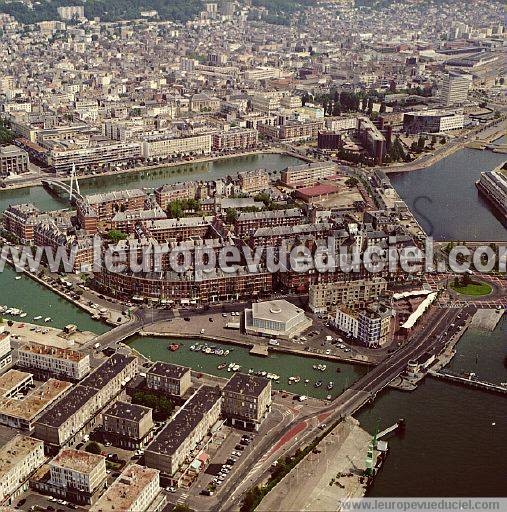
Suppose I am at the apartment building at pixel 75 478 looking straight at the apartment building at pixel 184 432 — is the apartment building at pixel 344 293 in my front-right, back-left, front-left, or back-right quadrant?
front-left

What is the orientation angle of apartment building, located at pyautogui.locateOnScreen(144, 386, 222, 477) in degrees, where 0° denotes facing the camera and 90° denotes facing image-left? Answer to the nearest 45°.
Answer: approximately 315°

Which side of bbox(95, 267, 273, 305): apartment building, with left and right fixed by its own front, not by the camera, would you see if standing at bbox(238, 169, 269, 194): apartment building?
back

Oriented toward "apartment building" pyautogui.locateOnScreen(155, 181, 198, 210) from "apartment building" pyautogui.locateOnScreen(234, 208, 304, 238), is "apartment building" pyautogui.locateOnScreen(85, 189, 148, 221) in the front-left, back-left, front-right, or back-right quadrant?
front-left

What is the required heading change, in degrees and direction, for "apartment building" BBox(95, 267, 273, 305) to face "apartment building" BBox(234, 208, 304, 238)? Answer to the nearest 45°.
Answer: approximately 135° to its left

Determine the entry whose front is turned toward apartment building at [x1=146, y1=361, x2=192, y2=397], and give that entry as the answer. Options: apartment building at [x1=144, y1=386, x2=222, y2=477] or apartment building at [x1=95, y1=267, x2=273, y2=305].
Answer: apartment building at [x1=95, y1=267, x2=273, y2=305]

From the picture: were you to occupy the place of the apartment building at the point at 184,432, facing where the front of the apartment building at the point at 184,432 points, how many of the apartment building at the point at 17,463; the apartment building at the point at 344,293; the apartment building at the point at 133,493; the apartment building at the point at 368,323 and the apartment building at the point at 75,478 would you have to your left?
2

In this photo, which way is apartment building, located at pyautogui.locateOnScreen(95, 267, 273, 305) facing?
toward the camera

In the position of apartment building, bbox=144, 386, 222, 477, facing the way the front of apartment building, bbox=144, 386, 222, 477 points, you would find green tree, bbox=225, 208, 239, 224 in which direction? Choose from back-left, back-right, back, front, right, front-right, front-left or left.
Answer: back-left

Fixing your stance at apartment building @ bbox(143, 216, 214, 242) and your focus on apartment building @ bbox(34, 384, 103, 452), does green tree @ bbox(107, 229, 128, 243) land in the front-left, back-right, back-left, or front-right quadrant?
front-right

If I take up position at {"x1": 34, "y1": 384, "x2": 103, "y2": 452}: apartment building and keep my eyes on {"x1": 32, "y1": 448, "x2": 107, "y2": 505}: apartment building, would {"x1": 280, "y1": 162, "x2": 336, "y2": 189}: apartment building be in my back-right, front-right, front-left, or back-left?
back-left

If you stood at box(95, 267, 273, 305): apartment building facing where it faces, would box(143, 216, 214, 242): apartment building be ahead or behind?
behind

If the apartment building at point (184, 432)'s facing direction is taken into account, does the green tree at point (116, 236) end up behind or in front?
behind

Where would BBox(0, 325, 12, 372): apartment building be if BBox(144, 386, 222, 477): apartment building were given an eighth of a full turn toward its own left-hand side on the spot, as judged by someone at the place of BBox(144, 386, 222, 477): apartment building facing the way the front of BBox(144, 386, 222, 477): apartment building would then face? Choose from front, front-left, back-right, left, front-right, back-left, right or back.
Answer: back-left

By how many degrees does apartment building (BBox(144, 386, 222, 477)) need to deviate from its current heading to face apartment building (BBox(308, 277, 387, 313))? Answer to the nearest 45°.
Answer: approximately 90° to its left

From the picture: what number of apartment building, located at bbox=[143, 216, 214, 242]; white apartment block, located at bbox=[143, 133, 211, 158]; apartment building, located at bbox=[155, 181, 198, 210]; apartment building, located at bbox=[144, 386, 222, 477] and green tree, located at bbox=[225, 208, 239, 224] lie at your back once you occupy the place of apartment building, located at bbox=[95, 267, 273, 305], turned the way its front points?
4

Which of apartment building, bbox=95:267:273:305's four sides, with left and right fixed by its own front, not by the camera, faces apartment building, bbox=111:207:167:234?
back

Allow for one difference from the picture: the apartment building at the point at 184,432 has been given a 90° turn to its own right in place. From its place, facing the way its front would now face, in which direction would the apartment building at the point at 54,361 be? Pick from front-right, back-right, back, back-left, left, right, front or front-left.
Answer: right

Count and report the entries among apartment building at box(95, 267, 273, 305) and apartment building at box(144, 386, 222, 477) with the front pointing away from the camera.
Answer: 0

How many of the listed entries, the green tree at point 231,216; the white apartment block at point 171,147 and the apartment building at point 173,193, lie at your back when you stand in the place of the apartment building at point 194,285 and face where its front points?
3

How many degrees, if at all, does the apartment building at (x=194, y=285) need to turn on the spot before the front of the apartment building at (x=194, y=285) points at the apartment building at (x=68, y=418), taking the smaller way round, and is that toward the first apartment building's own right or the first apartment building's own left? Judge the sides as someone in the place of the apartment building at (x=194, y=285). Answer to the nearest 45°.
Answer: approximately 45° to the first apartment building's own right

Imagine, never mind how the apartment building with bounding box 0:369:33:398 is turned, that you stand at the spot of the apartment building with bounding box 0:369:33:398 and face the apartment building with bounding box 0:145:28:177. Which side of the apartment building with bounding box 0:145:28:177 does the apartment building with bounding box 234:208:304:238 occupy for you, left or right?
right
